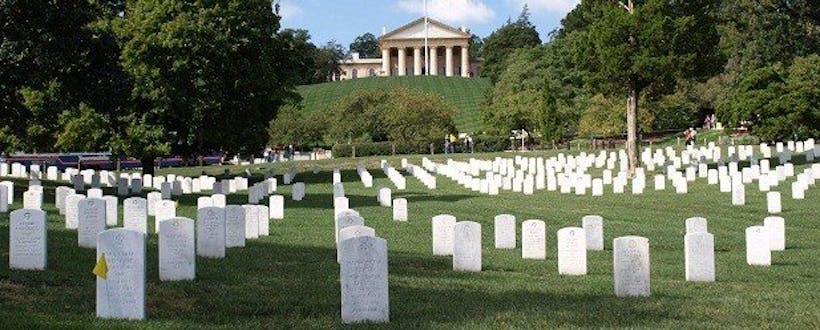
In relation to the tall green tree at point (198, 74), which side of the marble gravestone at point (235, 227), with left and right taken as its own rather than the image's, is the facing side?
back

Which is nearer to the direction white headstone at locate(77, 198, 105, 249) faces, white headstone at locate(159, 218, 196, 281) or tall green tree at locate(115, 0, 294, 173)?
the white headstone

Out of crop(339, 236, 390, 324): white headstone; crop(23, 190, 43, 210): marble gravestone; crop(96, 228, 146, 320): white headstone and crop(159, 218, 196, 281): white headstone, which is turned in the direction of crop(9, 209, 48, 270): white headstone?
the marble gravestone

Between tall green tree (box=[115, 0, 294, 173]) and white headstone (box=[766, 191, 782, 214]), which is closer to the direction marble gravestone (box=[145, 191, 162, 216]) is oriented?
the white headstone

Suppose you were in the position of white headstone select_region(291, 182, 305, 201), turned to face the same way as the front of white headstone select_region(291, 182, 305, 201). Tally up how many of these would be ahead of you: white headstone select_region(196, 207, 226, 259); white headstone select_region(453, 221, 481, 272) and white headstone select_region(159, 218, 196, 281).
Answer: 3

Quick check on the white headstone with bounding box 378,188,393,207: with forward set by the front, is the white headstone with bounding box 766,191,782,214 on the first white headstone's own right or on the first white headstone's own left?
on the first white headstone's own left

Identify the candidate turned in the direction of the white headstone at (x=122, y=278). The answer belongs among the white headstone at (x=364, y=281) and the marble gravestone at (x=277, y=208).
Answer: the marble gravestone

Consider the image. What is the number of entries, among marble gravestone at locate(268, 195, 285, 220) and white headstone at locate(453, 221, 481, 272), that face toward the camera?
2

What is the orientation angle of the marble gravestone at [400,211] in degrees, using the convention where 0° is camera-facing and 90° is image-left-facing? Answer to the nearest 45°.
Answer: approximately 0°

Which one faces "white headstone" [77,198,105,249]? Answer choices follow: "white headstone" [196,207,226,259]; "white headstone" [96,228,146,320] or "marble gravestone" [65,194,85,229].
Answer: the marble gravestone

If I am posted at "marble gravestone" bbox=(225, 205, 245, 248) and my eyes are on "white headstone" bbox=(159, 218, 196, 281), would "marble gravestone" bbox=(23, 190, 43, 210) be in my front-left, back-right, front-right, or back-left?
back-right
